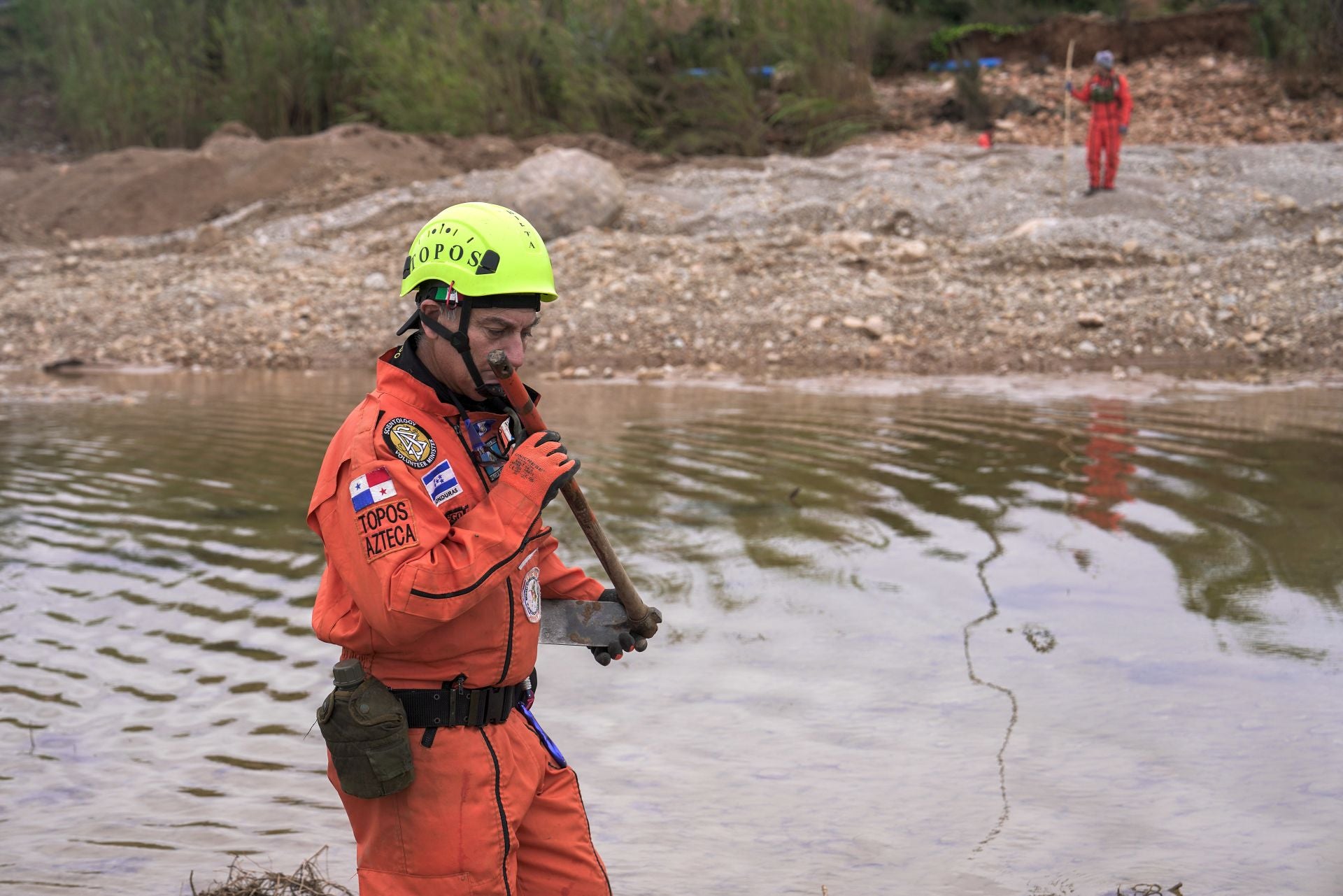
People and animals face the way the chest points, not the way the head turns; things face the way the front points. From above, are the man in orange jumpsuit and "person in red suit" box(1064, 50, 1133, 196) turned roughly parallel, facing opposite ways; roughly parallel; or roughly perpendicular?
roughly perpendicular

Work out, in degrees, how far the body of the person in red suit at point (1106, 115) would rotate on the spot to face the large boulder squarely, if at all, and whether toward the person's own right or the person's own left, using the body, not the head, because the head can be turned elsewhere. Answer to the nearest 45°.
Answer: approximately 45° to the person's own right

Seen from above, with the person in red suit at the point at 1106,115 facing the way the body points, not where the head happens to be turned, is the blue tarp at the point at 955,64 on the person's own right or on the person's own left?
on the person's own right

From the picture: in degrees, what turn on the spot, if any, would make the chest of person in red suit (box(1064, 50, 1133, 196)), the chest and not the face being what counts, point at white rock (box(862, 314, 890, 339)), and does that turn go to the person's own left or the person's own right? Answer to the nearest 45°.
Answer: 0° — they already face it

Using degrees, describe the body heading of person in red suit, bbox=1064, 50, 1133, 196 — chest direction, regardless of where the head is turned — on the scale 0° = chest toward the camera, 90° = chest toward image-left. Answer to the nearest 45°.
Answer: approximately 45°

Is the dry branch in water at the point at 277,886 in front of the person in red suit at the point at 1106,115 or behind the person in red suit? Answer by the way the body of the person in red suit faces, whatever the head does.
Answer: in front

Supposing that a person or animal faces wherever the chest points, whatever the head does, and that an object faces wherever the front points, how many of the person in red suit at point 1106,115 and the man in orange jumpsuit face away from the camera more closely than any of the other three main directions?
0

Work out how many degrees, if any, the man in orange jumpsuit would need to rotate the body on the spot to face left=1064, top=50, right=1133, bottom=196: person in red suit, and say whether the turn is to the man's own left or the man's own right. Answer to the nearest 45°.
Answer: approximately 90° to the man's own left

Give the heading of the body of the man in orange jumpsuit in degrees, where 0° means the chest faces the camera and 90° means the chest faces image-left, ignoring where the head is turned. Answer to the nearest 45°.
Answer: approximately 315°

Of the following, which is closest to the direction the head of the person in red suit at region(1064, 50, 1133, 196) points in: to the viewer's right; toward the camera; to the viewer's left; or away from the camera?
toward the camera

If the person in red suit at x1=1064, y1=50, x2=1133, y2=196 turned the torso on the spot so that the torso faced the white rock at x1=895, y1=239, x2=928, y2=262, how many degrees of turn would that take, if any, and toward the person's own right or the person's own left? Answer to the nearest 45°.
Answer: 0° — they already face it

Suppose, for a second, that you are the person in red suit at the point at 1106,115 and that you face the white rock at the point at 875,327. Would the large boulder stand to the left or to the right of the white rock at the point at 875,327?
right
